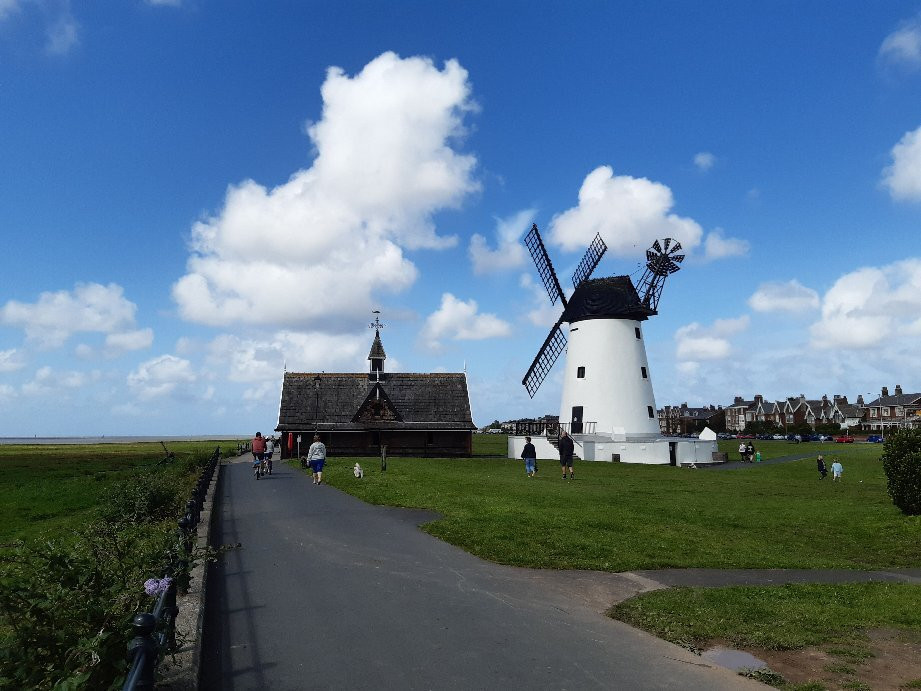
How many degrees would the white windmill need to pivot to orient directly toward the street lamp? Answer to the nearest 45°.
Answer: approximately 45° to its left

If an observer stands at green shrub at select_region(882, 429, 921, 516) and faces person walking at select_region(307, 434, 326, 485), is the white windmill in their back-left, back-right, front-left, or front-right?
front-right

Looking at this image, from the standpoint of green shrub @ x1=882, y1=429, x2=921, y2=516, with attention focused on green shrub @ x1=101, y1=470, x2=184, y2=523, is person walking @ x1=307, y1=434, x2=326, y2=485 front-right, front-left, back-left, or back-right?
front-right

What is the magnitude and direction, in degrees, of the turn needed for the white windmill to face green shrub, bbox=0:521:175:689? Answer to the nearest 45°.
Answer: approximately 135° to its left

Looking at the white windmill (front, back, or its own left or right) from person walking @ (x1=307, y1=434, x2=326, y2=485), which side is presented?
left

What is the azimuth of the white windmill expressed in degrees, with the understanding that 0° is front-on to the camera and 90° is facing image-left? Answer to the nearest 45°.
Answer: approximately 135°

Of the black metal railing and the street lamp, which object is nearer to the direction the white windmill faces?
the street lamp
